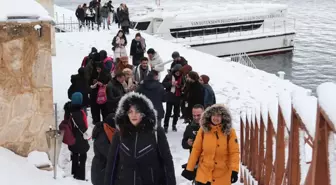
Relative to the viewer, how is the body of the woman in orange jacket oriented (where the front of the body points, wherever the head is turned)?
toward the camera

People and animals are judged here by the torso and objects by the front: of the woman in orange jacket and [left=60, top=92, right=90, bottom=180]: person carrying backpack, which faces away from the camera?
the person carrying backpack

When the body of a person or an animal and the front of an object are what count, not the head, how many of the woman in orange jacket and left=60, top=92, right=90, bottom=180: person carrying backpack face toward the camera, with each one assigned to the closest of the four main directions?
1

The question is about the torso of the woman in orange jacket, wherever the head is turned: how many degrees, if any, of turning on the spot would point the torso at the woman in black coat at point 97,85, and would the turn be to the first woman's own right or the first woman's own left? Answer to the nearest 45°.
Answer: approximately 135° to the first woman's own right

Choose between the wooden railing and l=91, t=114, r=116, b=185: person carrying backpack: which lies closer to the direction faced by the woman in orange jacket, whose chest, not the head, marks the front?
the wooden railing

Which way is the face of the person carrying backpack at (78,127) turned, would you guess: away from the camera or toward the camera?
away from the camera

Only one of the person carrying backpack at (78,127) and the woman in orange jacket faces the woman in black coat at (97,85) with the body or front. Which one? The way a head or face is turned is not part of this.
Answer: the person carrying backpack

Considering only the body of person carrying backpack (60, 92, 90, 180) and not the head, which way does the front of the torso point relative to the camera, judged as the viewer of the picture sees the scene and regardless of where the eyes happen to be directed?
away from the camera

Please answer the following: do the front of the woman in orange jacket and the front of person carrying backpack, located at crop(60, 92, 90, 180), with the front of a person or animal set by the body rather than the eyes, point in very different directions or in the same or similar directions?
very different directions

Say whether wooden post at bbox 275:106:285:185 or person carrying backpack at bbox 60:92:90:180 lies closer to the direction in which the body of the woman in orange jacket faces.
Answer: the wooden post

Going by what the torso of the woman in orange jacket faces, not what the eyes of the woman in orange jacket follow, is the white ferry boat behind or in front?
behind

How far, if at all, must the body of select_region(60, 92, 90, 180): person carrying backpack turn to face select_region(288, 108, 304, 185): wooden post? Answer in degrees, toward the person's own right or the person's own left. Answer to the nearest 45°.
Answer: approximately 135° to the person's own right

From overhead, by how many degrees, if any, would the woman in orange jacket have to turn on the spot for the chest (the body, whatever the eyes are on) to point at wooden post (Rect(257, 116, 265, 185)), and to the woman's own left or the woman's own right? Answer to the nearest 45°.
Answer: approximately 135° to the woman's own left
